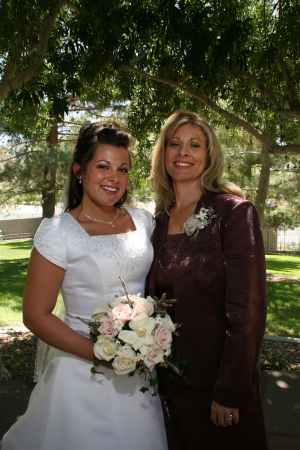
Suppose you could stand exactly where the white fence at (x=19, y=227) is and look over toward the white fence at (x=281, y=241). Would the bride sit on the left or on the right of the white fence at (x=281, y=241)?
right

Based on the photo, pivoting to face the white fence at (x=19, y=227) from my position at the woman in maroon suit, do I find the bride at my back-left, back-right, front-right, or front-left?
front-left

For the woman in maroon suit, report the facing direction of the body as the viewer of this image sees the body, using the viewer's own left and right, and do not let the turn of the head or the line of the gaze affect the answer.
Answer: facing the viewer and to the left of the viewer

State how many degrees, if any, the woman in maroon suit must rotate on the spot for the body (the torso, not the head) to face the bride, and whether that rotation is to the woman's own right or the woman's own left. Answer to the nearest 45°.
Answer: approximately 45° to the woman's own right

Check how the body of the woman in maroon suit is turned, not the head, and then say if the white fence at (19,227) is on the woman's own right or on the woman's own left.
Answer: on the woman's own right

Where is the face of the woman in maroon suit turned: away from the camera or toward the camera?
toward the camera

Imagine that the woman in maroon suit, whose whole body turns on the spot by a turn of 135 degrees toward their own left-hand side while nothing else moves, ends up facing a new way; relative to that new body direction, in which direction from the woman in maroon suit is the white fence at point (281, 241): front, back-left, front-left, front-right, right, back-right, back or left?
left

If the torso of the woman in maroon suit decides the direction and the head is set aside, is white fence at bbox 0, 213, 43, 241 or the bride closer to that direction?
the bride
